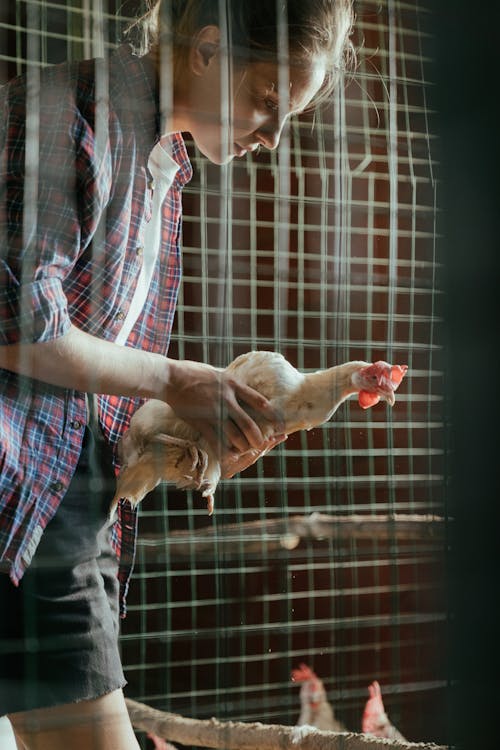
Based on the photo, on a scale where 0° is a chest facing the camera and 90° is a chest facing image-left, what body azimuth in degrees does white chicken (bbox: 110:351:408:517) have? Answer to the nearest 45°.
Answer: approximately 270°

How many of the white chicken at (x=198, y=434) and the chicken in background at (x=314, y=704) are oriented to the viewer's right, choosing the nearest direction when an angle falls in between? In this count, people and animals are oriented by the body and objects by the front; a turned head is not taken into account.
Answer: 1
